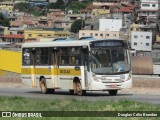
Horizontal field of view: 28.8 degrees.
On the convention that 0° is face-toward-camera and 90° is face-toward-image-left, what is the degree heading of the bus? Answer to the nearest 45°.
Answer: approximately 315°
